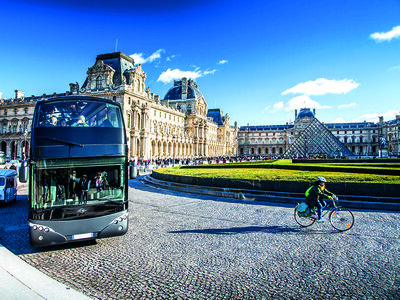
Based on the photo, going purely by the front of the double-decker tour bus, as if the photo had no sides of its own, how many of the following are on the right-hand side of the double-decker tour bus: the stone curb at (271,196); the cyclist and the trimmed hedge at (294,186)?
0

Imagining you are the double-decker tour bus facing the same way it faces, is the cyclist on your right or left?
on your left

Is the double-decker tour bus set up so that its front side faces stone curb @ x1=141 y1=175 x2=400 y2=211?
no

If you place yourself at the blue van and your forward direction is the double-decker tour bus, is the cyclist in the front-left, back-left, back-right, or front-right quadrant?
front-left

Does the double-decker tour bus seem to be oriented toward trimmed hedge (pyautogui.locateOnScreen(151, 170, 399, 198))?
no

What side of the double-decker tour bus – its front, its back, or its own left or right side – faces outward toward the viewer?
front

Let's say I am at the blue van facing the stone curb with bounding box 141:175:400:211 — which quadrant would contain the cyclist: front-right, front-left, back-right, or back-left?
front-right

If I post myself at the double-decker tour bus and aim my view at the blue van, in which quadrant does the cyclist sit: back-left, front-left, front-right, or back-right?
back-right

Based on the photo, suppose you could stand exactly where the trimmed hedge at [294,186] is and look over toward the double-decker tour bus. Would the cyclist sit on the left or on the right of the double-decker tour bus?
left

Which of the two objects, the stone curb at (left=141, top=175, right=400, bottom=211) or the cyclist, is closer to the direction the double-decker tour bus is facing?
the cyclist

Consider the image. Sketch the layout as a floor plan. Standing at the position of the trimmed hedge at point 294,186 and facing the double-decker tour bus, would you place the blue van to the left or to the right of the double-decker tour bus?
right

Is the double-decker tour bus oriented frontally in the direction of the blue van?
no
